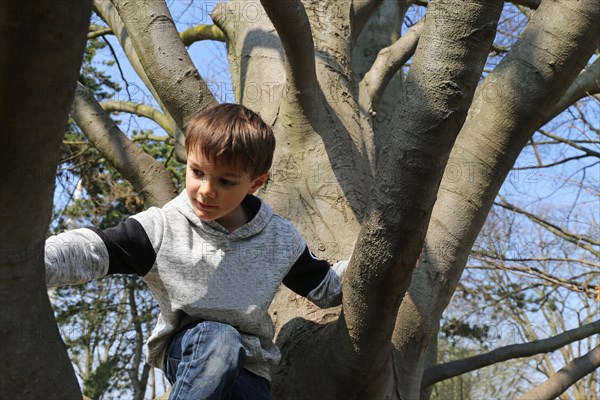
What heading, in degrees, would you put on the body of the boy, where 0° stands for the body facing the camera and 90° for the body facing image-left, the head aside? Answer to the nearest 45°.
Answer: approximately 0°
